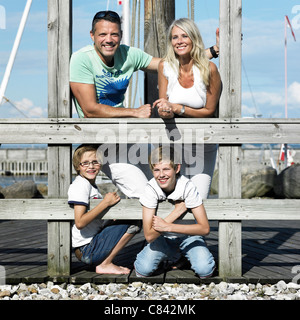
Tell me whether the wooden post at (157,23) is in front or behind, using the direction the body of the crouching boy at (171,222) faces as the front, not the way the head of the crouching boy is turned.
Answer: behind

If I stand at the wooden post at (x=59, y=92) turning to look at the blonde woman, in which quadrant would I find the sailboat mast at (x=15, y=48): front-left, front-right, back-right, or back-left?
back-left

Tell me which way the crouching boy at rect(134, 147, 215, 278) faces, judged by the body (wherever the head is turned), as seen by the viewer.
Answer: toward the camera

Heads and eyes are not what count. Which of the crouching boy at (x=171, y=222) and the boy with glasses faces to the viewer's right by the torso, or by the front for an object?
the boy with glasses
